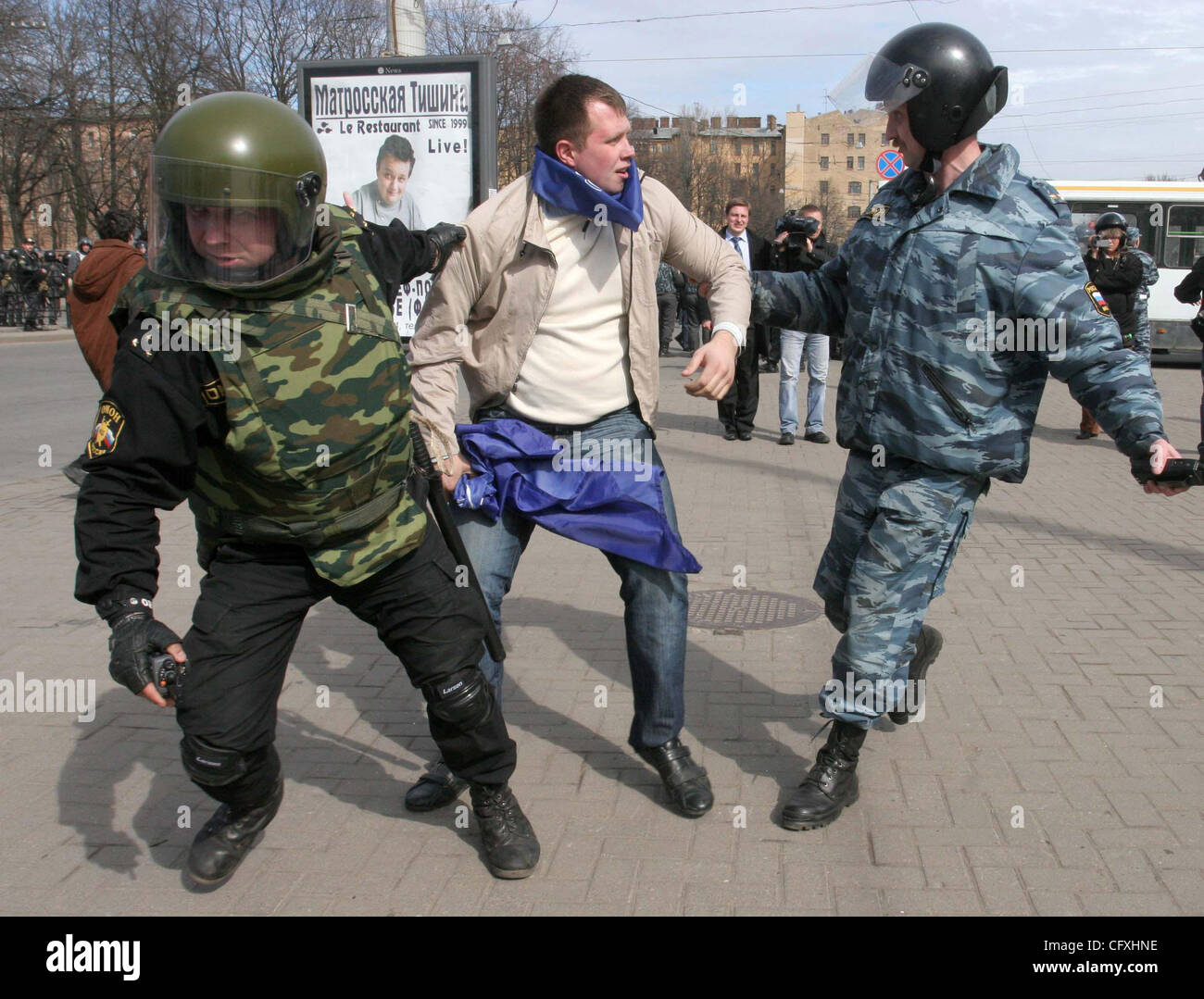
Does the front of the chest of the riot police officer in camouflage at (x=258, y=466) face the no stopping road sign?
no

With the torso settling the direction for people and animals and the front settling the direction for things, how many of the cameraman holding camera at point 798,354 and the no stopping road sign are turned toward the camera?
2

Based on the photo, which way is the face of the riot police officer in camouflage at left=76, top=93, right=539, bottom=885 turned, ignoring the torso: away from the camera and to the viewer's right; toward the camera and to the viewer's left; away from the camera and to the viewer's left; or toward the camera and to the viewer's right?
toward the camera and to the viewer's left

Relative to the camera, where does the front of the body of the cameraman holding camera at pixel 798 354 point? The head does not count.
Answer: toward the camera

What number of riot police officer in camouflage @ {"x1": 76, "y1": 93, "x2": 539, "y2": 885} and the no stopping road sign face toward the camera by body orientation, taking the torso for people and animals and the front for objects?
2

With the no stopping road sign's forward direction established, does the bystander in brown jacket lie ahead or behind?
ahead

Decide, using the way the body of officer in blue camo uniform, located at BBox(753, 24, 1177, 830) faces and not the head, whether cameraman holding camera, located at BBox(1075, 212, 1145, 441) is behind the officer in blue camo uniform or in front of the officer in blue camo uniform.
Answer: behind

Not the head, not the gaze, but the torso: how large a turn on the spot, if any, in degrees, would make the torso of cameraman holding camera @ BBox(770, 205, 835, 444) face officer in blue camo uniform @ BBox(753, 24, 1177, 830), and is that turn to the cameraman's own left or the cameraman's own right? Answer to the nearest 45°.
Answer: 0° — they already face them

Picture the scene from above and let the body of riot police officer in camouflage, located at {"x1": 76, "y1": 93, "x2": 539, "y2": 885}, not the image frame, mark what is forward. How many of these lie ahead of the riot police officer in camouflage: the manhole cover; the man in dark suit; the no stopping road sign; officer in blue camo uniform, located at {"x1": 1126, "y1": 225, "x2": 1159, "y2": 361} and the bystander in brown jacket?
0

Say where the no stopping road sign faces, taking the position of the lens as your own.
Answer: facing the viewer

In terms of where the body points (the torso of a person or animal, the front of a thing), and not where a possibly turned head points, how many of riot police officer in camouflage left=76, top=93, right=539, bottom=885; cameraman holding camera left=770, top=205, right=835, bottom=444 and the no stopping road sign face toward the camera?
3

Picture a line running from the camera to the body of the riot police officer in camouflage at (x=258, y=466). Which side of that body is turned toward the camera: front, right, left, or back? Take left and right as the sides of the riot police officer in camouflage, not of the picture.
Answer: front

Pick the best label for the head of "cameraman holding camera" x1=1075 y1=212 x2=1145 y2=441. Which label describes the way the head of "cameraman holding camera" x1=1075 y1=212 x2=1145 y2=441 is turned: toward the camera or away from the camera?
toward the camera

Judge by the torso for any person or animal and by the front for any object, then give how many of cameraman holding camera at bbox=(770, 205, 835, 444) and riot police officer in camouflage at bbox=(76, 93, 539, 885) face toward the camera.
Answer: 2

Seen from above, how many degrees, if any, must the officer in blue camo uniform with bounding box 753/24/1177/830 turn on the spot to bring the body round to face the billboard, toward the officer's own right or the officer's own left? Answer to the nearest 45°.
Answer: approximately 90° to the officer's own right

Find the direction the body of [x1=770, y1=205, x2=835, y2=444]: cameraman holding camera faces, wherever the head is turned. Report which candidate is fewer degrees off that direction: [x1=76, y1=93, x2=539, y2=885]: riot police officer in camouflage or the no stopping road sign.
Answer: the riot police officer in camouflage

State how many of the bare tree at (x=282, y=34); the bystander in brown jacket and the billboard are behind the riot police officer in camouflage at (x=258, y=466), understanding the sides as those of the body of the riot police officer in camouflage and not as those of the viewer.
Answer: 3

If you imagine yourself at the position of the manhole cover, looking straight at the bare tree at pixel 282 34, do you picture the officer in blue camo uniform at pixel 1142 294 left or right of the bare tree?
right

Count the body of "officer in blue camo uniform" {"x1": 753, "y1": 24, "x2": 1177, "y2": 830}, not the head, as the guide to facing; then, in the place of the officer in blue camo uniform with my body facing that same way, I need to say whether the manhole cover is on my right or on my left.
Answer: on my right
